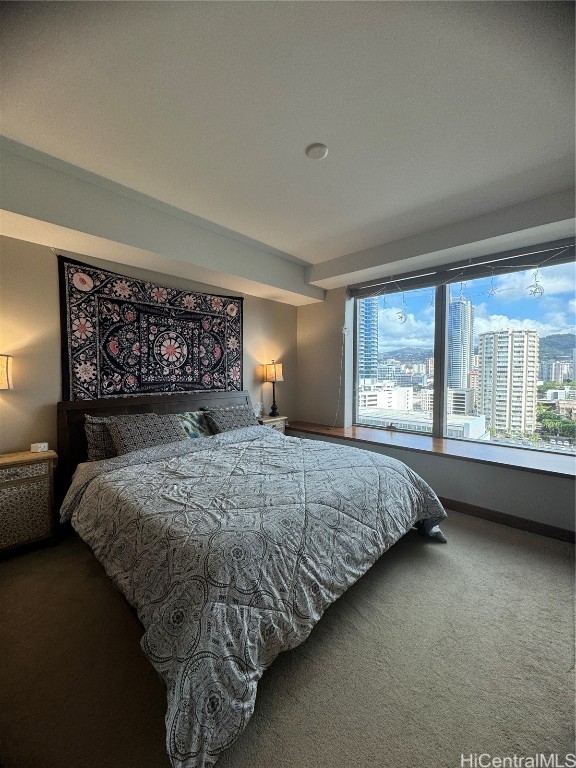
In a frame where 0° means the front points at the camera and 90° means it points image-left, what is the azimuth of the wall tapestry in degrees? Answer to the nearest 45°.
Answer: approximately 315°

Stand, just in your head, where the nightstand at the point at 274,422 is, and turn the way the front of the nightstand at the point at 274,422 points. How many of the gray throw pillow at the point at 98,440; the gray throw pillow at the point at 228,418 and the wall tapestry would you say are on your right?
3

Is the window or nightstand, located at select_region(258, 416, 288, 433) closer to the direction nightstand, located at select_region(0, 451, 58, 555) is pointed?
the window

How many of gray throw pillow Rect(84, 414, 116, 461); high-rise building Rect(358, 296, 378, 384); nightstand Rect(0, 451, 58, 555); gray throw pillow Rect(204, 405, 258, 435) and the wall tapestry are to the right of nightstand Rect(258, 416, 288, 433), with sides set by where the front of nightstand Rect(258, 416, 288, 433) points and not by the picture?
4

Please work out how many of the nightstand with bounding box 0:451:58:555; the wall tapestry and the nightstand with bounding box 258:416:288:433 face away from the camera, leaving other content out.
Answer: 0

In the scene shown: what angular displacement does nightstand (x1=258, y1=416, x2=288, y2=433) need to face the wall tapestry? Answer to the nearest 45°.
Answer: approximately 90° to its right

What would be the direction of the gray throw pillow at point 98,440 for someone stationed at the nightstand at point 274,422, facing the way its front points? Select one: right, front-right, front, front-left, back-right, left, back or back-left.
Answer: right

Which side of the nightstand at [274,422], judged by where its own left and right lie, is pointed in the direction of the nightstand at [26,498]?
right

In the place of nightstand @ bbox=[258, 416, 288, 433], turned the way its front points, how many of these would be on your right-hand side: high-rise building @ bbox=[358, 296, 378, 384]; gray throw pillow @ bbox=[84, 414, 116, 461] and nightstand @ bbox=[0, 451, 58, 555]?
2

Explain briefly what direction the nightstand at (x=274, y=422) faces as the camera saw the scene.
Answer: facing the viewer and to the right of the viewer
